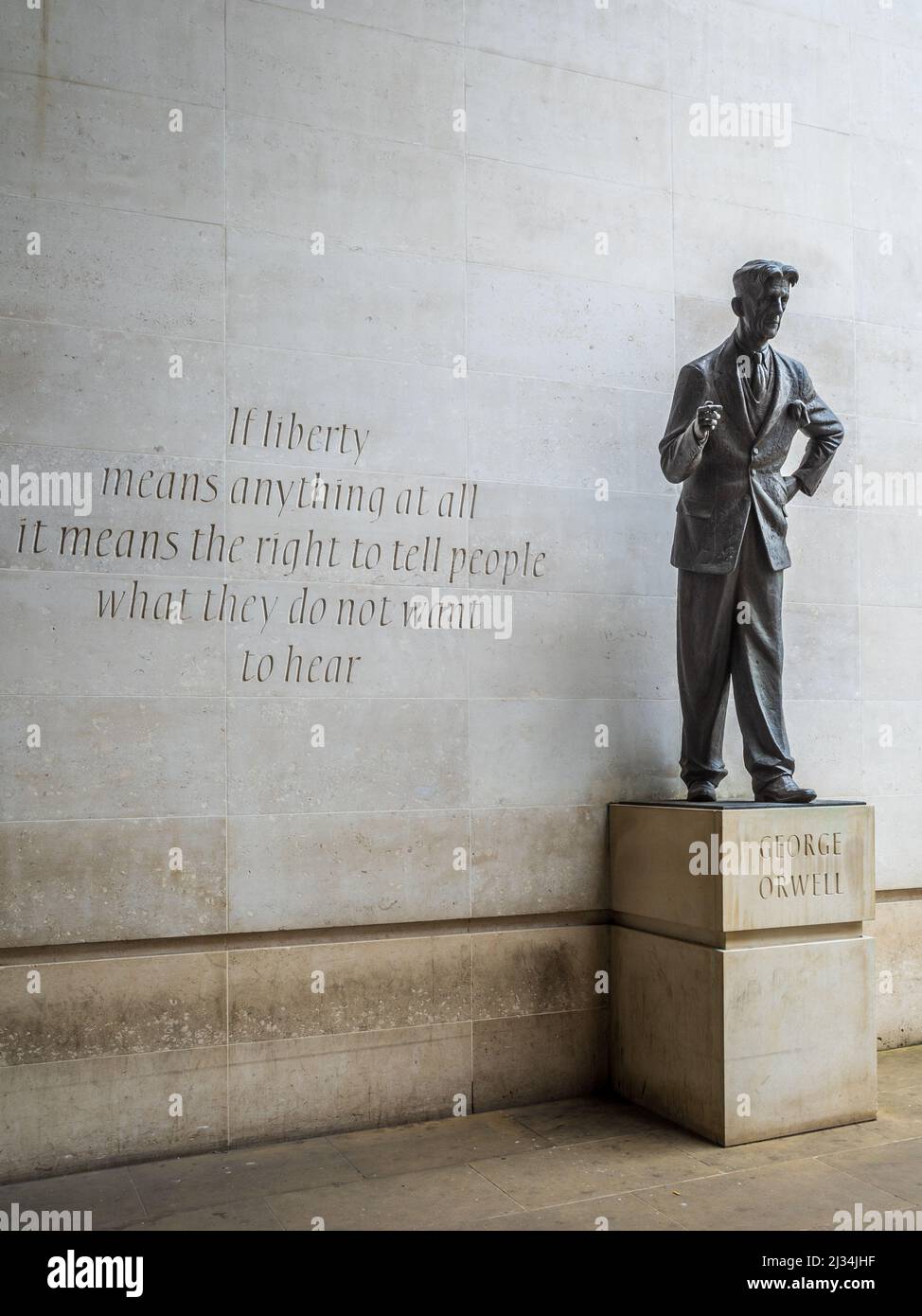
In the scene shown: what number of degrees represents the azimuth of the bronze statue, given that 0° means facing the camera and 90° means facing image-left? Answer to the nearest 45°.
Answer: approximately 315°
